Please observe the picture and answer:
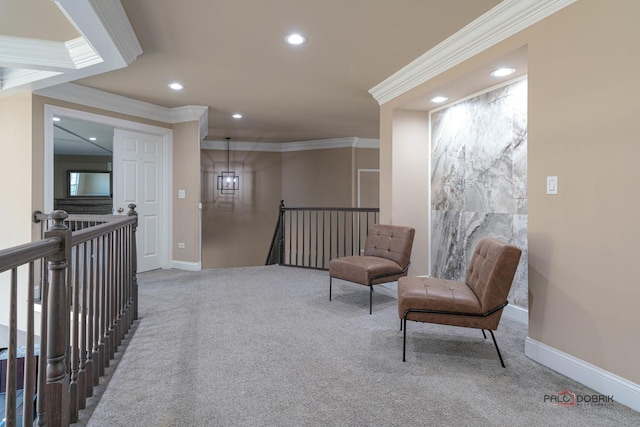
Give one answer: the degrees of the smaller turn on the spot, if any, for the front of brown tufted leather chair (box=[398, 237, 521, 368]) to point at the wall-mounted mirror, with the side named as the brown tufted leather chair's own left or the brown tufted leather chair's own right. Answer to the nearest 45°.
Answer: approximately 45° to the brown tufted leather chair's own right

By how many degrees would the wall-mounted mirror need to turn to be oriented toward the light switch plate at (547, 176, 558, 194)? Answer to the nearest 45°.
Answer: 0° — it already faces it

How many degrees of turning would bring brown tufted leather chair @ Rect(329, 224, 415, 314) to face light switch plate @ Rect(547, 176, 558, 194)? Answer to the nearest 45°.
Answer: approximately 90° to its left

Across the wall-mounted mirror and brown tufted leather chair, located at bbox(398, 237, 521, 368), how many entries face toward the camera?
1

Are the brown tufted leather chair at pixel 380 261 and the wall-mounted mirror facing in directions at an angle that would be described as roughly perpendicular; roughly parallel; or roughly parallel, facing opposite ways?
roughly perpendicular

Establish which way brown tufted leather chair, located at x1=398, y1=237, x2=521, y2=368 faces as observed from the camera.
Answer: facing to the left of the viewer
